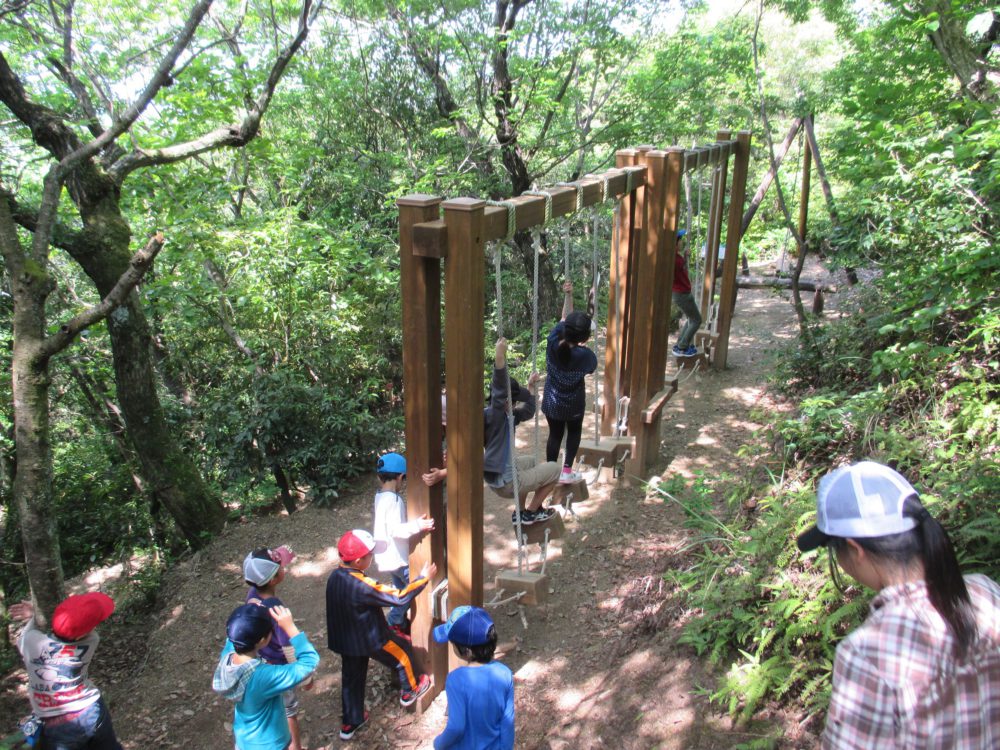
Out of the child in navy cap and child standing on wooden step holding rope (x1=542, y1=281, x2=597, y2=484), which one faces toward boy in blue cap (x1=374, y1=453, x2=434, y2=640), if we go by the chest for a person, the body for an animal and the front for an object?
the child in navy cap

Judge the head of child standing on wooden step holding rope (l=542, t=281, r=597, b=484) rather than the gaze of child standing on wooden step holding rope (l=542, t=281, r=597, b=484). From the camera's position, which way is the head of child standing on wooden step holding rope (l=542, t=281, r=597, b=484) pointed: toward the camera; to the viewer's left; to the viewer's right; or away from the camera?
away from the camera

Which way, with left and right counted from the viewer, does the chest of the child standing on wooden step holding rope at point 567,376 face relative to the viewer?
facing away from the viewer and to the right of the viewer

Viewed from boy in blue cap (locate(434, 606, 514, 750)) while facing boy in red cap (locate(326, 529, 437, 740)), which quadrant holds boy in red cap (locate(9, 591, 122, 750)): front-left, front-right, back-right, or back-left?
front-left

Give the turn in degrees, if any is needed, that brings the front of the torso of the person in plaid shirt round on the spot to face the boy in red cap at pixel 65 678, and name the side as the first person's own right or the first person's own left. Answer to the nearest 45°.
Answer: approximately 45° to the first person's own left

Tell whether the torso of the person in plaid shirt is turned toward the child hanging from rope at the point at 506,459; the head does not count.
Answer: yes

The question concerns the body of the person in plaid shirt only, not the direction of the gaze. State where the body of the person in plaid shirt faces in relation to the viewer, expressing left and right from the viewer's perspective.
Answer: facing away from the viewer and to the left of the viewer

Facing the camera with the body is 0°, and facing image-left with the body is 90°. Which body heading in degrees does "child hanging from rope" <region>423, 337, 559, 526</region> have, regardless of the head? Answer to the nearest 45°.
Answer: approximately 270°

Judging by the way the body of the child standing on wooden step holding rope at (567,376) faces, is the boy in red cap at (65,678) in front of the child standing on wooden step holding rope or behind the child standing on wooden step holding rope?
behind

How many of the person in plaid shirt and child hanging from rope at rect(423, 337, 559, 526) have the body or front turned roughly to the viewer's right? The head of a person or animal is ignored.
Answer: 1

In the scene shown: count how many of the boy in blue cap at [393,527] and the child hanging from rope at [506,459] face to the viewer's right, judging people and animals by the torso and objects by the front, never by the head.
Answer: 2

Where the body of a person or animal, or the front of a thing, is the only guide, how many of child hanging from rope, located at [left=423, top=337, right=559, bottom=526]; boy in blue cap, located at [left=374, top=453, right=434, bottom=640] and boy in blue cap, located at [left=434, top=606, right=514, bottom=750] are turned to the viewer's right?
2

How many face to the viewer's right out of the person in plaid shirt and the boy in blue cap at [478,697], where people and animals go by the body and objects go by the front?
0

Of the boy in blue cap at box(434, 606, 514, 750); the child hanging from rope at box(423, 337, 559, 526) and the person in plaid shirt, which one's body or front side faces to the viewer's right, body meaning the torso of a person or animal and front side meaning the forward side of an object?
the child hanging from rope

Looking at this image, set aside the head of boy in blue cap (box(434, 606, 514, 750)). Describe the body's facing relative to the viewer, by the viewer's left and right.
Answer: facing away from the viewer and to the left of the viewer

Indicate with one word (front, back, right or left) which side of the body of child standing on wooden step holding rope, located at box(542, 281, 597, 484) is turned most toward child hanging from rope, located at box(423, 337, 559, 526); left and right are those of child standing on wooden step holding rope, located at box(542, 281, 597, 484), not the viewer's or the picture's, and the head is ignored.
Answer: back
